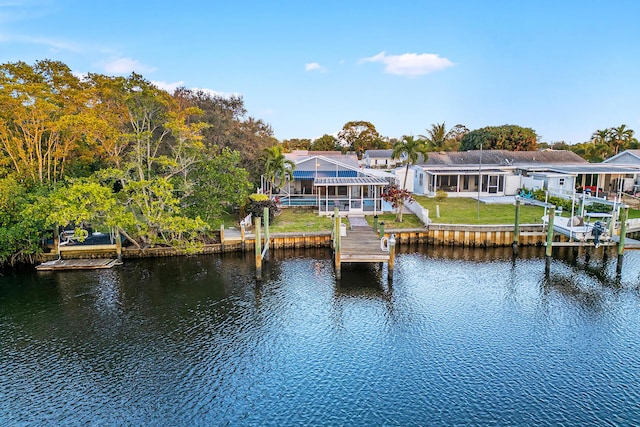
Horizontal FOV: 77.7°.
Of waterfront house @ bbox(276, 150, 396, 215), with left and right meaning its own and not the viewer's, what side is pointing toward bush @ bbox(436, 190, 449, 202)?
left

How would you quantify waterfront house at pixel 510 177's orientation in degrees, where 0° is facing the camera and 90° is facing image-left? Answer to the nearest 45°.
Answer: approximately 0°

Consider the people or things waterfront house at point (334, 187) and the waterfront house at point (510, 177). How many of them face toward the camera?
2

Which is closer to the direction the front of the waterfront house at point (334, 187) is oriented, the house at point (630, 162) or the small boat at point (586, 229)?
the small boat

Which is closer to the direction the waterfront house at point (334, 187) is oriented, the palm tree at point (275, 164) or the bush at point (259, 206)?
the bush

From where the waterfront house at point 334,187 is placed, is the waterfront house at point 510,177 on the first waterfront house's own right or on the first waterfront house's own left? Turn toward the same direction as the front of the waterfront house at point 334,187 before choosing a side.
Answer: on the first waterfront house's own left
